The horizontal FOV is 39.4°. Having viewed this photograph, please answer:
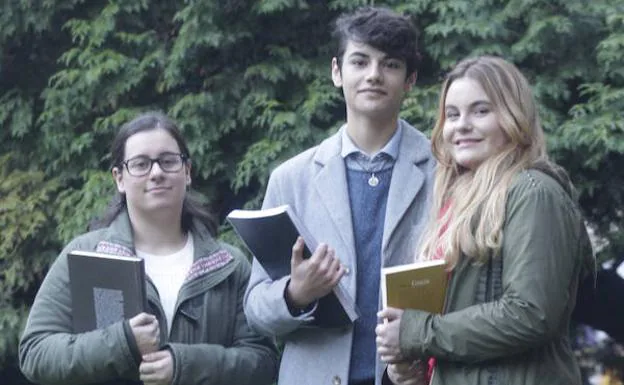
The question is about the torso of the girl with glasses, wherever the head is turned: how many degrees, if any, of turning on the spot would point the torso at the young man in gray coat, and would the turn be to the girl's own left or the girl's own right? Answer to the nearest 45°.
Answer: approximately 90° to the girl's own left

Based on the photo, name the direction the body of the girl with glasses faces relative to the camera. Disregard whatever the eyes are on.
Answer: toward the camera
